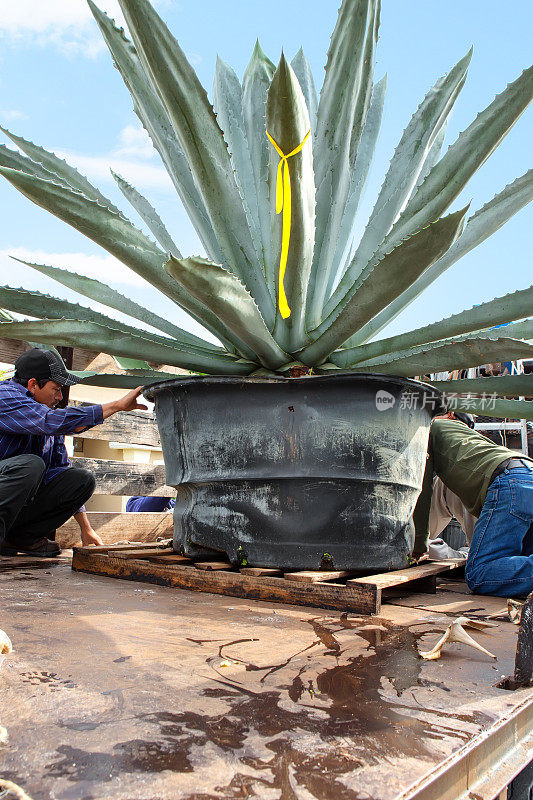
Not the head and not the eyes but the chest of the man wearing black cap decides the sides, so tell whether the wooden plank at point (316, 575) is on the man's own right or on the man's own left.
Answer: on the man's own right

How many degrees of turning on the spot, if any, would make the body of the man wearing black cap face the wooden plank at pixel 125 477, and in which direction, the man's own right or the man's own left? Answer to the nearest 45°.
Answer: approximately 45° to the man's own left

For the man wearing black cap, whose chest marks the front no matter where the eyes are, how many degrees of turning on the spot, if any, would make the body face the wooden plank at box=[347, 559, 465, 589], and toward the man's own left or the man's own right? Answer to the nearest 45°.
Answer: approximately 45° to the man's own right

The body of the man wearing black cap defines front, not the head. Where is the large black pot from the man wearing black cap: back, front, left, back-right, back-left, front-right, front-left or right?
front-right

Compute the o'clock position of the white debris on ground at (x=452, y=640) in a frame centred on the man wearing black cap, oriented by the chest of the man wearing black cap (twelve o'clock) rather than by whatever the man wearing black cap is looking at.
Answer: The white debris on ground is roughly at 2 o'clock from the man wearing black cap.

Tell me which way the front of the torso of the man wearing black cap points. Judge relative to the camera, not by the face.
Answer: to the viewer's right

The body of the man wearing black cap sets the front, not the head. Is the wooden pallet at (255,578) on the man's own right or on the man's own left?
on the man's own right

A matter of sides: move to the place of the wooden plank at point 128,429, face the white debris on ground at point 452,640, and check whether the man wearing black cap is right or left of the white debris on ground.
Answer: right
